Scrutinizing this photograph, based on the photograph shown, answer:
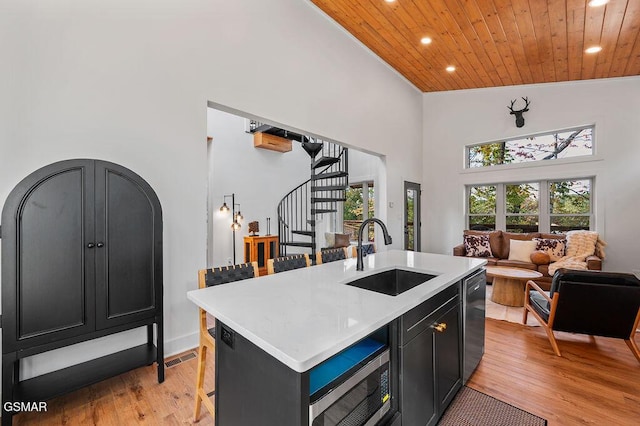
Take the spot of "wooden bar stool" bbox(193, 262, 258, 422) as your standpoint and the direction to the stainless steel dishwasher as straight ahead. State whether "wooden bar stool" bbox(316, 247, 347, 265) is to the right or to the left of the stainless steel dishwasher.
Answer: left

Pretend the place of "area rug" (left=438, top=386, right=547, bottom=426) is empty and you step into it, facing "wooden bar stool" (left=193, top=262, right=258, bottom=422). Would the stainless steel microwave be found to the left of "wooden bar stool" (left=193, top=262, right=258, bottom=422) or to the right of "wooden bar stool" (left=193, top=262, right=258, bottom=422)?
left

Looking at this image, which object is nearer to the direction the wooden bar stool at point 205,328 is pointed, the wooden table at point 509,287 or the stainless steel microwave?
the stainless steel microwave

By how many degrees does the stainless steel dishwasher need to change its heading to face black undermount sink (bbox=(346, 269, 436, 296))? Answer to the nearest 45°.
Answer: approximately 135° to its right

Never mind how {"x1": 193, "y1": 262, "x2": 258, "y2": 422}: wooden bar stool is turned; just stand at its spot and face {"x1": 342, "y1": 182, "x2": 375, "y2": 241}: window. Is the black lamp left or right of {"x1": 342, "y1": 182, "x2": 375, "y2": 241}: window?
left

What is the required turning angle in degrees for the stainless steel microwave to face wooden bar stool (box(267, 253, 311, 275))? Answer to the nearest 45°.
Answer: approximately 180°

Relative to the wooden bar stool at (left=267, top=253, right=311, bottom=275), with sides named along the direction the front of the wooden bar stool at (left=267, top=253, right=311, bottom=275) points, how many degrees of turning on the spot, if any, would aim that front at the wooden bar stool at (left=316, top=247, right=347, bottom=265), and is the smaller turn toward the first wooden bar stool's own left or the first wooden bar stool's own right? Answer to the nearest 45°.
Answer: approximately 90° to the first wooden bar stool's own left

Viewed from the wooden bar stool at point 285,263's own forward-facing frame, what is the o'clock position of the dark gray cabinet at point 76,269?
The dark gray cabinet is roughly at 4 o'clock from the wooden bar stool.

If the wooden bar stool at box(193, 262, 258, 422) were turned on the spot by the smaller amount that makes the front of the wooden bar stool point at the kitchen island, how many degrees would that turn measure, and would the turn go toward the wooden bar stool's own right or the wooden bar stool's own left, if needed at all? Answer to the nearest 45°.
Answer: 0° — it already faces it

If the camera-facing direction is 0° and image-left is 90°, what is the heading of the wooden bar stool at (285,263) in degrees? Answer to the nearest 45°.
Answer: approximately 315°
